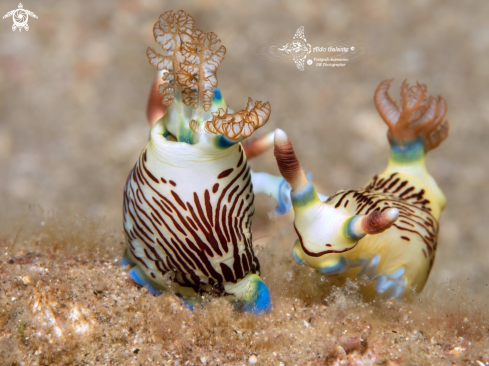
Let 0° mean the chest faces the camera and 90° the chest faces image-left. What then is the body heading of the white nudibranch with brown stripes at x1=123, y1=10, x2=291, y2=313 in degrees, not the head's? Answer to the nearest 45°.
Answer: approximately 180°
